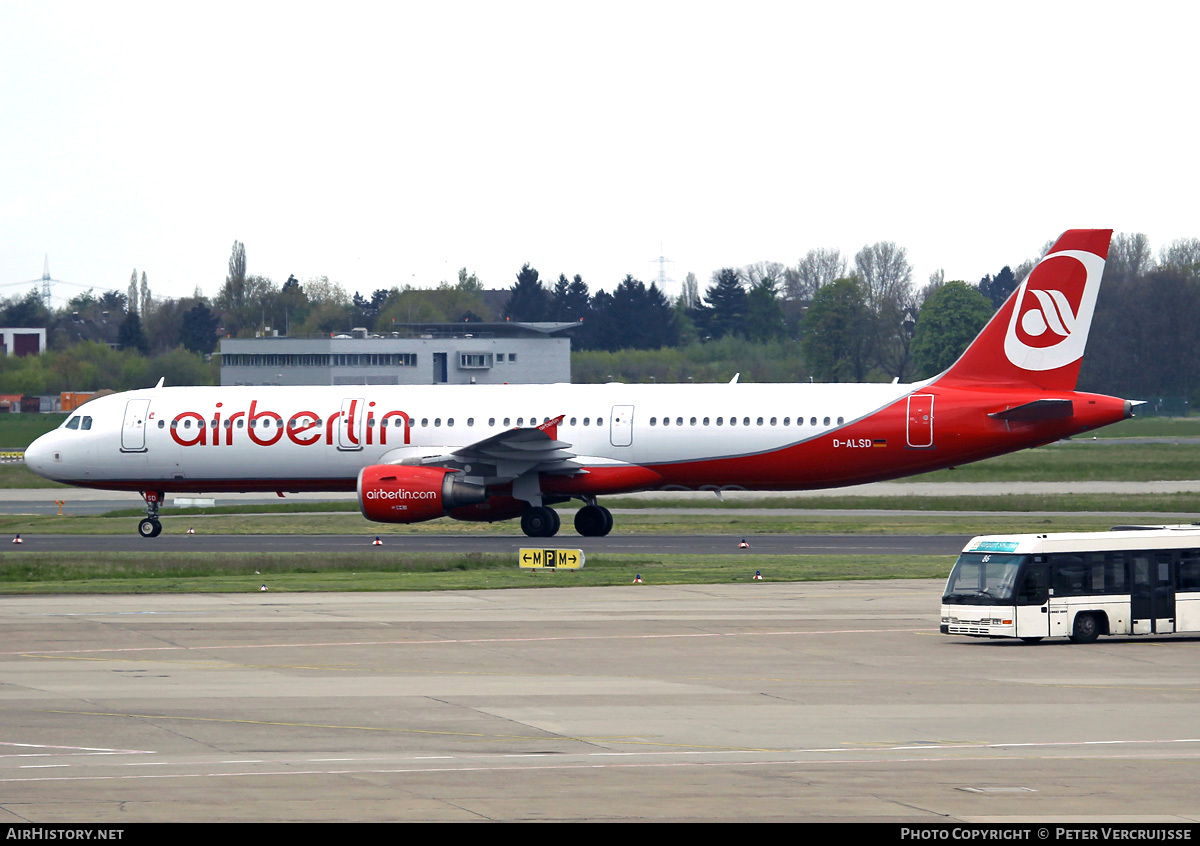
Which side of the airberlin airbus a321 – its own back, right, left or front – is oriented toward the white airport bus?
left

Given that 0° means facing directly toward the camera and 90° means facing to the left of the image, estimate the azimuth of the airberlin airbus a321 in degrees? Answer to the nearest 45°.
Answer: approximately 90°

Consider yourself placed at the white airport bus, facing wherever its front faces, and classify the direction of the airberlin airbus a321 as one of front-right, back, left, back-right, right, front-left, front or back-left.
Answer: right

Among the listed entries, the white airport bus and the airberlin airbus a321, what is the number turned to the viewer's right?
0

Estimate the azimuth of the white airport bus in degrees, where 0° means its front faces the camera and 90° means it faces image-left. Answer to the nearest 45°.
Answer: approximately 45°
